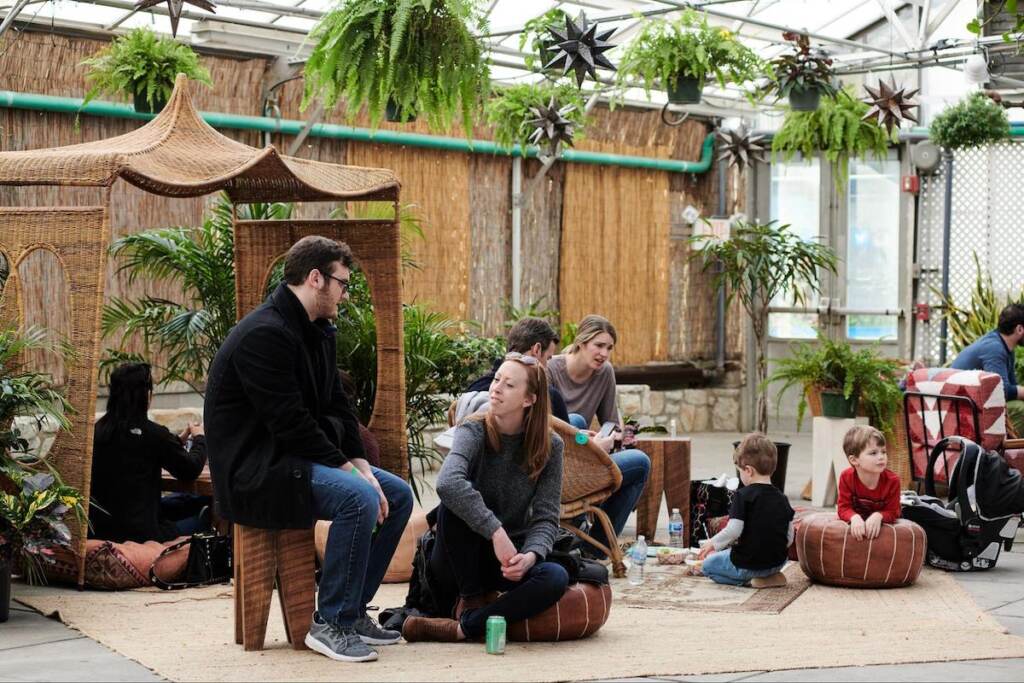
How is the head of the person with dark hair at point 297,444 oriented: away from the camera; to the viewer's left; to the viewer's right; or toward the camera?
to the viewer's right

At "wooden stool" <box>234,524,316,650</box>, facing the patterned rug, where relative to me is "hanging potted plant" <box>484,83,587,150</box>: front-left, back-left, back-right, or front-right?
front-left

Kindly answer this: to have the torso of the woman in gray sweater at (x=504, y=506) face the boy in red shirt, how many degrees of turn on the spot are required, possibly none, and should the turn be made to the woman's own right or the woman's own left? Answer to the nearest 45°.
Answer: approximately 135° to the woman's own left

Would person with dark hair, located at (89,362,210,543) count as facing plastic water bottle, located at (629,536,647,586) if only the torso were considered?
no

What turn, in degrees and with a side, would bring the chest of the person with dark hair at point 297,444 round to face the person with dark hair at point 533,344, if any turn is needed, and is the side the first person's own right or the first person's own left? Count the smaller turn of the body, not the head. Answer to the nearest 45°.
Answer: approximately 45° to the first person's own left

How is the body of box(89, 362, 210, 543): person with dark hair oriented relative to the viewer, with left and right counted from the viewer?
facing away from the viewer and to the right of the viewer

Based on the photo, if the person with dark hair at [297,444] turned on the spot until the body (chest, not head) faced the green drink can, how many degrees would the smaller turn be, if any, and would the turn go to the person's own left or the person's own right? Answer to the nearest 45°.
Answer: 0° — they already face it

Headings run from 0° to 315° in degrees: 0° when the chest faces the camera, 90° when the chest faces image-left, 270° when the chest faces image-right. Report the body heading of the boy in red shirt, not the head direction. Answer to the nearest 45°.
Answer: approximately 0°

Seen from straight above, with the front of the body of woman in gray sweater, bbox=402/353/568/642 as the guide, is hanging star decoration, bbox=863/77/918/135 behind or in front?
behind

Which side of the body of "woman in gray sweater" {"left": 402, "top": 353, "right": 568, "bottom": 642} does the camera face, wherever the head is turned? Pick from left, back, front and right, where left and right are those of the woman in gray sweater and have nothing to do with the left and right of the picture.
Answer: front

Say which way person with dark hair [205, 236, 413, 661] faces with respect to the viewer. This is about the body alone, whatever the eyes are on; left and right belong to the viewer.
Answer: facing to the right of the viewer

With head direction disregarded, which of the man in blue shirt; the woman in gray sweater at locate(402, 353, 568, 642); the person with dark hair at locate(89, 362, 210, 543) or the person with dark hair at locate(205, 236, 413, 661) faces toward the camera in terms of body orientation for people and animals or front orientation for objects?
the woman in gray sweater

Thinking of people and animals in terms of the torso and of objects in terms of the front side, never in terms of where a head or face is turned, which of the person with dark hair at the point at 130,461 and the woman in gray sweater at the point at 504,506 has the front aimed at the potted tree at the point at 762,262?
the person with dark hair

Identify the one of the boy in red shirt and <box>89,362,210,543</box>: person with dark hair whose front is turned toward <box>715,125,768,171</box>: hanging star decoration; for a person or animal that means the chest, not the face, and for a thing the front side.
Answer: the person with dark hair
